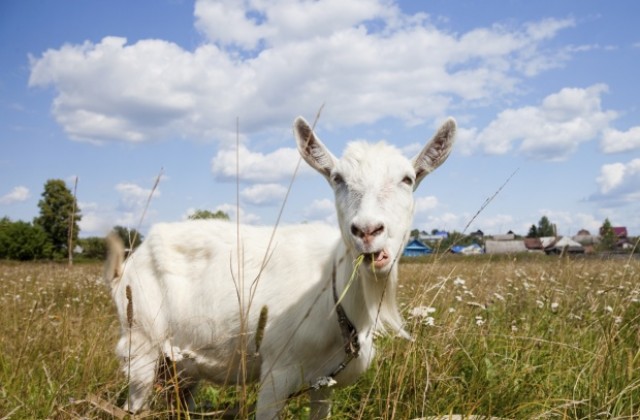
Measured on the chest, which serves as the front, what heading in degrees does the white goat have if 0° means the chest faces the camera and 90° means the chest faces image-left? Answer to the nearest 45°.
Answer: approximately 315°
